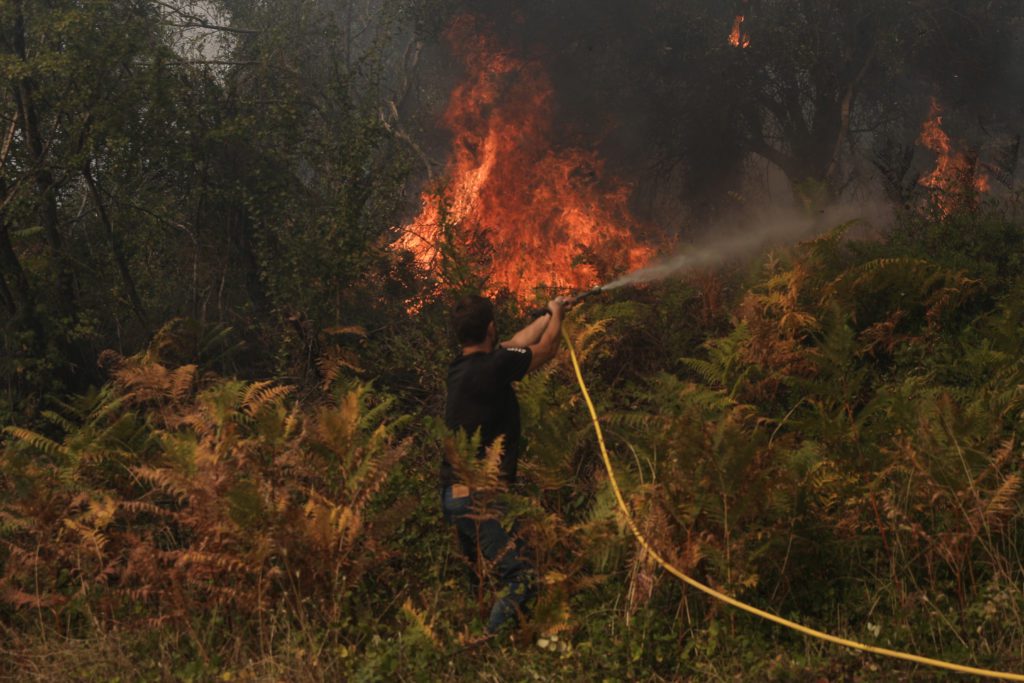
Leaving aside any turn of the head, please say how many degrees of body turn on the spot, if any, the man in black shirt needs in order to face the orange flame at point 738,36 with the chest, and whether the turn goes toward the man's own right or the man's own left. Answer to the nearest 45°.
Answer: approximately 45° to the man's own left

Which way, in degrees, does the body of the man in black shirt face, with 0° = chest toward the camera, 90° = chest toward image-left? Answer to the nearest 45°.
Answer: approximately 225°

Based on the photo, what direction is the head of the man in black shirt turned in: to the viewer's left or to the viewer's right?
to the viewer's right
